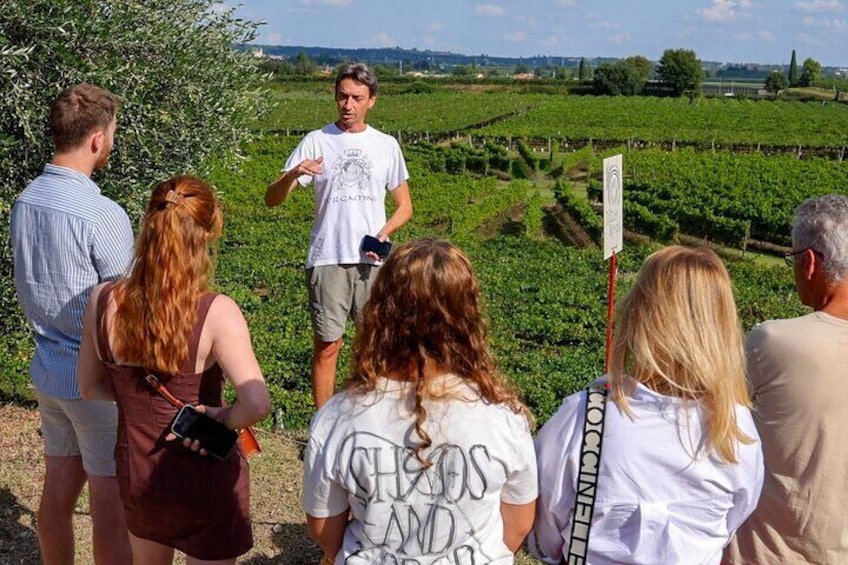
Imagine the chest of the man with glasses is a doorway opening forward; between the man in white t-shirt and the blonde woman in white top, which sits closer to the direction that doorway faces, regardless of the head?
the man in white t-shirt

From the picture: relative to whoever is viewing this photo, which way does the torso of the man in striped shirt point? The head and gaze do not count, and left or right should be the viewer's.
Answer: facing away from the viewer and to the right of the viewer

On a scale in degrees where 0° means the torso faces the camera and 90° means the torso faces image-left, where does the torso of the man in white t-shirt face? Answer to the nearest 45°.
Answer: approximately 0°

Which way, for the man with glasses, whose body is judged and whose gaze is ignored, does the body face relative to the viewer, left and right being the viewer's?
facing away from the viewer and to the left of the viewer

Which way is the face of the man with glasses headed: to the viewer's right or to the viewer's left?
to the viewer's left

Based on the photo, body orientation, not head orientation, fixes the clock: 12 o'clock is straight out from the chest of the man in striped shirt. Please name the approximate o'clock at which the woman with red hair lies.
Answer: The woman with red hair is roughly at 4 o'clock from the man in striped shirt.

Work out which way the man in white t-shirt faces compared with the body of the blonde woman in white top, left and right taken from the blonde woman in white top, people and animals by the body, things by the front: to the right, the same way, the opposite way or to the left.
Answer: the opposite way

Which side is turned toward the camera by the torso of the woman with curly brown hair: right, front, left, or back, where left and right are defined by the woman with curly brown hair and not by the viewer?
back

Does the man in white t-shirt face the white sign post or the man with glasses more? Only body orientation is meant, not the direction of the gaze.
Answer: the man with glasses

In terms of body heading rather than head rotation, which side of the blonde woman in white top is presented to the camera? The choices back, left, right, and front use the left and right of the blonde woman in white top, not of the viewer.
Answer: back

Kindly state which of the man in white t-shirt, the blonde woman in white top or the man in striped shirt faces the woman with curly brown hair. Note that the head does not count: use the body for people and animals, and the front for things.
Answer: the man in white t-shirt
